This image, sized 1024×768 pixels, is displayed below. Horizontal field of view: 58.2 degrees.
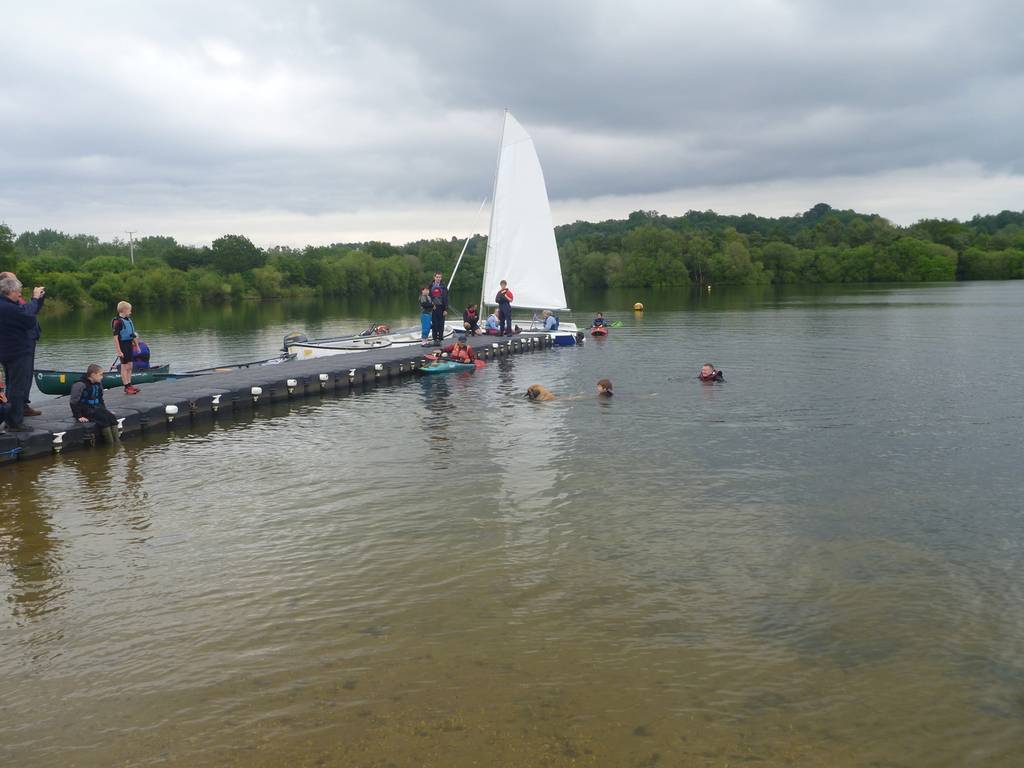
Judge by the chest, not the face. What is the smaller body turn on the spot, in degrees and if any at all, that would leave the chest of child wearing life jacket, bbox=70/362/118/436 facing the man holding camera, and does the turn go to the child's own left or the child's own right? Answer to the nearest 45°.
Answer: approximately 90° to the child's own right

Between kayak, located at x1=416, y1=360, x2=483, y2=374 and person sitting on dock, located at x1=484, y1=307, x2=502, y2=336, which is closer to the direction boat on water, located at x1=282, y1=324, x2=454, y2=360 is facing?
the person sitting on dock

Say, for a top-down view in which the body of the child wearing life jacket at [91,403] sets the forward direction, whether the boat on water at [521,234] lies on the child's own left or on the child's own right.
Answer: on the child's own left

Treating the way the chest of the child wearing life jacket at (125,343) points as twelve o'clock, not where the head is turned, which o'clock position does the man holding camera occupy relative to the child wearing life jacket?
The man holding camera is roughly at 2 o'clock from the child wearing life jacket.

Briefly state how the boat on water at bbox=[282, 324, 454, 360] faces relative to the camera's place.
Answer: facing away from the viewer and to the right of the viewer

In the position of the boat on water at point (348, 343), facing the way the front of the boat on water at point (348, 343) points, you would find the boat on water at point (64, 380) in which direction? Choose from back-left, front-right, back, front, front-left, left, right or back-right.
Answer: back

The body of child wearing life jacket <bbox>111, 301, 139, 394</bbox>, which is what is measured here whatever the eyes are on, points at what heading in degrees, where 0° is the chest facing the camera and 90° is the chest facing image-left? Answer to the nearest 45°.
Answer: approximately 315°

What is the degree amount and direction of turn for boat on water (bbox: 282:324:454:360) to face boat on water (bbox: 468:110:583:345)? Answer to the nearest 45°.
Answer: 0° — it already faces it

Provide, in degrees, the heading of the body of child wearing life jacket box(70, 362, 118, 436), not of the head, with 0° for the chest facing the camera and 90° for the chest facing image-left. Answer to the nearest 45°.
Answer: approximately 315°

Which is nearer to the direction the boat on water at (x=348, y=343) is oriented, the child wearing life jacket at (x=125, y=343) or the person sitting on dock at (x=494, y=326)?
the person sitting on dock

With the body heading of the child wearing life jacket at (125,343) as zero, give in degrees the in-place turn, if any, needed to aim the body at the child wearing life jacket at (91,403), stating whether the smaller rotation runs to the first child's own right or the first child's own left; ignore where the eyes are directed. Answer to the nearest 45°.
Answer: approximately 45° to the first child's own right
